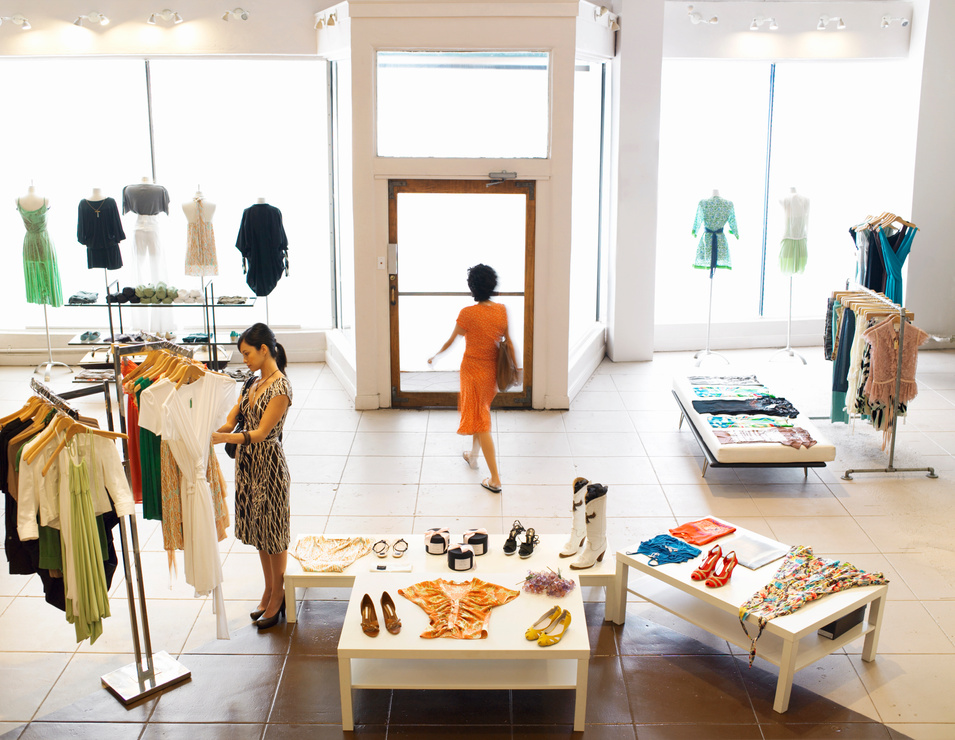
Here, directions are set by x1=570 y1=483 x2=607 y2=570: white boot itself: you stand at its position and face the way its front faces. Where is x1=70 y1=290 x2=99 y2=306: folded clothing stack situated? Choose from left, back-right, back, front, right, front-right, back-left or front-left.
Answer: right

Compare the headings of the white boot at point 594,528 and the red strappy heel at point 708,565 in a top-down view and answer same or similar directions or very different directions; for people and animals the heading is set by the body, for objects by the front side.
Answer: same or similar directions

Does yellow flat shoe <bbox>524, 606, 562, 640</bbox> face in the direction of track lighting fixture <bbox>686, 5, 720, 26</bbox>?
no

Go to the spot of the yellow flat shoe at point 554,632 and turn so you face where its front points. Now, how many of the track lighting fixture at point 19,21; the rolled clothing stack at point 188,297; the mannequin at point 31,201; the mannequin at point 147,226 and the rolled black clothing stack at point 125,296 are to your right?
5

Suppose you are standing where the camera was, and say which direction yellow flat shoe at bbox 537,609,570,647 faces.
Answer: facing the viewer and to the left of the viewer

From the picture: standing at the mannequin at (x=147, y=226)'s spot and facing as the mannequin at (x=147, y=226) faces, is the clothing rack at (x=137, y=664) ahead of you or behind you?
ahead

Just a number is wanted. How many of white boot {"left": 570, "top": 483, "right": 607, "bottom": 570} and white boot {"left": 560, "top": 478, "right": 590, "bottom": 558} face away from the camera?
0

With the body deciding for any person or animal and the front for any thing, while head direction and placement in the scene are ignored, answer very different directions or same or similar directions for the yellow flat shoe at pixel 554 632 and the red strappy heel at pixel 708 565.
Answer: same or similar directions

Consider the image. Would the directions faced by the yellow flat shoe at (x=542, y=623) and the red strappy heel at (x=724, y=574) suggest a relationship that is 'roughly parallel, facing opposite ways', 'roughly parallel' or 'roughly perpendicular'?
roughly parallel

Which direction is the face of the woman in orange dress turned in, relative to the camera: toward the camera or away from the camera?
away from the camera

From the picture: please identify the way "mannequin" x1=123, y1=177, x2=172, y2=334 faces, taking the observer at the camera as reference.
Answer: facing the viewer

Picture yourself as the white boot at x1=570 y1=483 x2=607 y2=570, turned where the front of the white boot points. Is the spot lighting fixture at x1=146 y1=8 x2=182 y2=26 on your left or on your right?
on your right

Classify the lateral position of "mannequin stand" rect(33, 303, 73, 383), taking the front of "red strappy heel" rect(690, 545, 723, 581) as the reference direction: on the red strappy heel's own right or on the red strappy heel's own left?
on the red strappy heel's own right

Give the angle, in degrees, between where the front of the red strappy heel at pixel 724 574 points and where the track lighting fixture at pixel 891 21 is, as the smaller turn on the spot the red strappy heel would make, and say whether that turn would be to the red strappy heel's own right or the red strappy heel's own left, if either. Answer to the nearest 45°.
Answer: approximately 135° to the red strappy heel's own right

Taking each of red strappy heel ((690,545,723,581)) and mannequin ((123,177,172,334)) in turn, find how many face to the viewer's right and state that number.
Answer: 0

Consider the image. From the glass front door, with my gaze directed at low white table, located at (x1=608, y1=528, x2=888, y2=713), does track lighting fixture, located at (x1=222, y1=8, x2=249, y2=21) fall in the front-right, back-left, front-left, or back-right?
back-right

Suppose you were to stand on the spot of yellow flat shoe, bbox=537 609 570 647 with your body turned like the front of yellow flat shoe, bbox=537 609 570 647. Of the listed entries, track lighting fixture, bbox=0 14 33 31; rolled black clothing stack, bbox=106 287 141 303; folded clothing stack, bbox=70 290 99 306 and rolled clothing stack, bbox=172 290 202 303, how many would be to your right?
4

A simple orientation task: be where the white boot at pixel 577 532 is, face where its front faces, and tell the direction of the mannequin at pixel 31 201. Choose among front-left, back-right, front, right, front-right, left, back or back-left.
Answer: right
